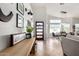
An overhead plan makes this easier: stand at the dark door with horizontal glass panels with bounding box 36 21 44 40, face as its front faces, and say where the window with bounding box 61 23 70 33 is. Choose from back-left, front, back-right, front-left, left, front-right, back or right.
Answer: back-left

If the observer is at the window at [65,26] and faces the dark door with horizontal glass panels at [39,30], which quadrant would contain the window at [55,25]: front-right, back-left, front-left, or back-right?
front-right

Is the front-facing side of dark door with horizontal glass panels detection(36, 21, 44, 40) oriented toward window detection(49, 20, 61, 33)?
no

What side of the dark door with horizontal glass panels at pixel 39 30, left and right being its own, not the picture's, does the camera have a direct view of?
front

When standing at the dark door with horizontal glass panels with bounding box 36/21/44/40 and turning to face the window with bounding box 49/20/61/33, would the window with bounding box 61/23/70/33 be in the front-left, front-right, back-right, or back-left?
front-right
